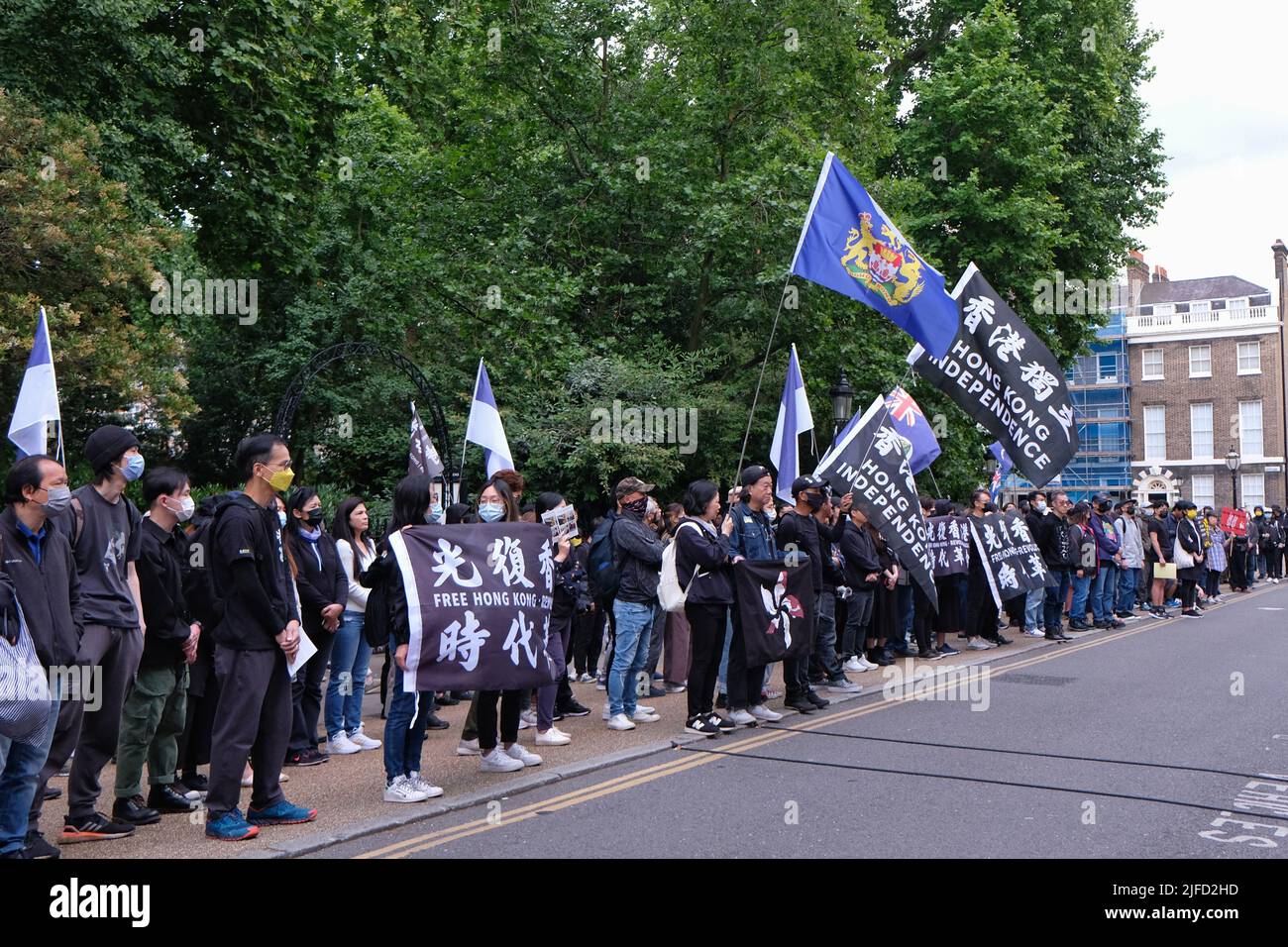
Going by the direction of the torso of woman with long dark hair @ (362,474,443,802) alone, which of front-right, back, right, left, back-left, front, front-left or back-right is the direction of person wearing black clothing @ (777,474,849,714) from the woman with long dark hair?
front-left

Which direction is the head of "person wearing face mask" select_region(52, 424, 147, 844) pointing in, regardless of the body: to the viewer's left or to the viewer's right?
to the viewer's right

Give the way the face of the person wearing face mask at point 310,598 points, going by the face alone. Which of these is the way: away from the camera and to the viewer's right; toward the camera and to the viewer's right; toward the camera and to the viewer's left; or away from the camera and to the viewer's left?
toward the camera and to the viewer's right

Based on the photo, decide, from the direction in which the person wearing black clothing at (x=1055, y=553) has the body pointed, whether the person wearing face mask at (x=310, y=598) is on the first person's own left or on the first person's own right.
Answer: on the first person's own right

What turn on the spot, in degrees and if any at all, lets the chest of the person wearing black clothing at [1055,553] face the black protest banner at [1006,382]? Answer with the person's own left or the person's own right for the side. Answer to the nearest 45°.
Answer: approximately 45° to the person's own right

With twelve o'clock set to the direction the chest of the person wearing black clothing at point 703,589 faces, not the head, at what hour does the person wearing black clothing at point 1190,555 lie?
the person wearing black clothing at point 1190,555 is roughly at 10 o'clock from the person wearing black clothing at point 703,589.

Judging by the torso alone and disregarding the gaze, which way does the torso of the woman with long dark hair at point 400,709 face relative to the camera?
to the viewer's right

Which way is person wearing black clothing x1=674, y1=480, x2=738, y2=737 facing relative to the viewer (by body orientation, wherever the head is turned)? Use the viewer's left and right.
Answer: facing to the right of the viewer

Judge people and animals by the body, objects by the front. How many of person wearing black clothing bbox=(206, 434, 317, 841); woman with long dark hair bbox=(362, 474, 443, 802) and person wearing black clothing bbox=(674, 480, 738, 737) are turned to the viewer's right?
3

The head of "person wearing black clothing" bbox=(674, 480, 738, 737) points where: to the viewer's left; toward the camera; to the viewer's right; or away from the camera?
to the viewer's right

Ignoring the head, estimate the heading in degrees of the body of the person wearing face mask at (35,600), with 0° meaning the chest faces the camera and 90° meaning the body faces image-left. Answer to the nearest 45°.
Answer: approximately 315°

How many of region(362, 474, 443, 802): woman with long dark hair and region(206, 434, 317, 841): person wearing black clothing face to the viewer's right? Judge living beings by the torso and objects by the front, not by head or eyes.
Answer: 2

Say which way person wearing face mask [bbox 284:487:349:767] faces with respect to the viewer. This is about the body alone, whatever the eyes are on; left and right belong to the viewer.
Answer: facing the viewer and to the right of the viewer
